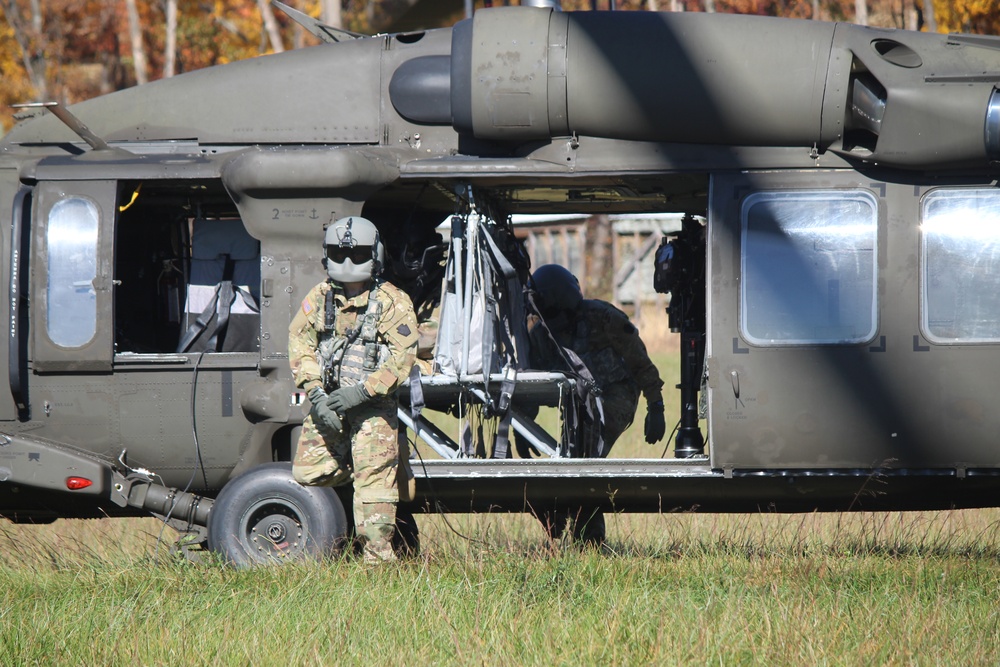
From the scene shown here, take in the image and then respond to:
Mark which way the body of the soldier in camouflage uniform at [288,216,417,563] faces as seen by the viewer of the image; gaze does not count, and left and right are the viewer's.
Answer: facing the viewer

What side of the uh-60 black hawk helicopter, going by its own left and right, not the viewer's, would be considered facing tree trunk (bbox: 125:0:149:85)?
right

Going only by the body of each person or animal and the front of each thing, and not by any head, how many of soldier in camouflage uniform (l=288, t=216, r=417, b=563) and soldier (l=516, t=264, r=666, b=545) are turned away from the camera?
0

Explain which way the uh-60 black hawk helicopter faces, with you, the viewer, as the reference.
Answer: facing to the left of the viewer

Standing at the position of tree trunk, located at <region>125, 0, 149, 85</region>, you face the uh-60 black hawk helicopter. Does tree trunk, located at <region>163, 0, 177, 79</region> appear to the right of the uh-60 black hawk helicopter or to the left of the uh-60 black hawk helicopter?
left

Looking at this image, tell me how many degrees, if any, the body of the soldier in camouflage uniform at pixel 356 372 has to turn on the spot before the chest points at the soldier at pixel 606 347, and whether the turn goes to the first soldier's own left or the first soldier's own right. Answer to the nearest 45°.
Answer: approximately 135° to the first soldier's own left

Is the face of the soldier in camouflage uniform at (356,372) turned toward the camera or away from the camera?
toward the camera

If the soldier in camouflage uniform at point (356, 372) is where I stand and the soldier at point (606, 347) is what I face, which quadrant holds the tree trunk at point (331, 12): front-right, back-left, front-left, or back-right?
front-left

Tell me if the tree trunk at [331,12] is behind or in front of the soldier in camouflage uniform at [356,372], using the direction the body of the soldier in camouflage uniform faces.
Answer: behind
